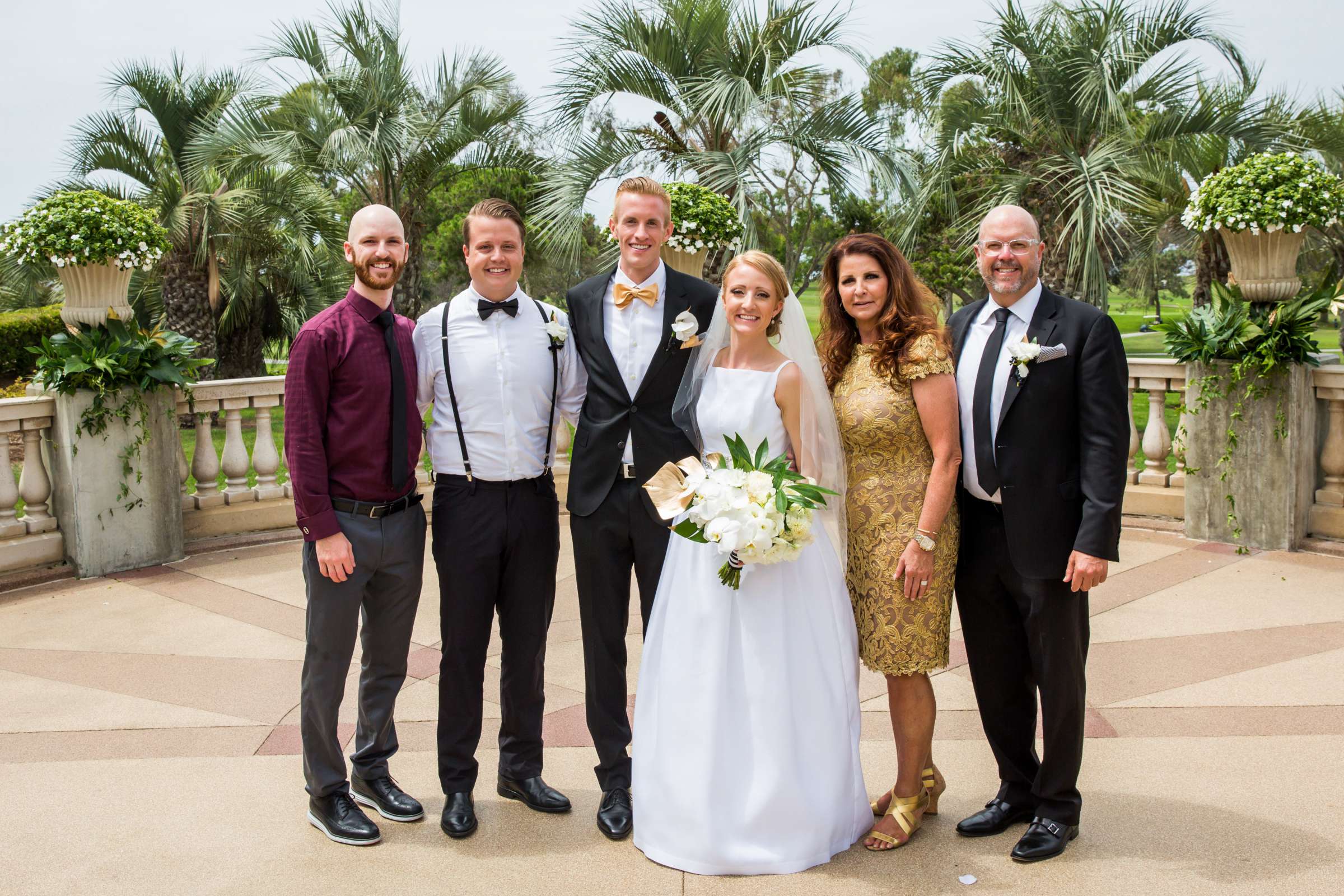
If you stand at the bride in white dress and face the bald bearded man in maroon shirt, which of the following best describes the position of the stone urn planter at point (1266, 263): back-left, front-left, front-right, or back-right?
back-right

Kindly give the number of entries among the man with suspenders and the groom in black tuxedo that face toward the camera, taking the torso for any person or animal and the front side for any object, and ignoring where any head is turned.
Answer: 2

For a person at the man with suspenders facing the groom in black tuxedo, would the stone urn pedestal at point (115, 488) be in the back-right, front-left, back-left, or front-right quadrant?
back-left

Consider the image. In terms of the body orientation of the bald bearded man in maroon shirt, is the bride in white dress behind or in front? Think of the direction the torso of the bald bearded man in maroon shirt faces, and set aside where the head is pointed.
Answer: in front

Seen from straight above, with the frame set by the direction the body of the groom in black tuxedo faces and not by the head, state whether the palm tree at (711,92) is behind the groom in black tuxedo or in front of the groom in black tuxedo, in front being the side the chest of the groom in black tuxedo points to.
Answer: behind

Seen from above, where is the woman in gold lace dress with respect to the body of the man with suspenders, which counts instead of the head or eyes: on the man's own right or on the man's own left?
on the man's own left

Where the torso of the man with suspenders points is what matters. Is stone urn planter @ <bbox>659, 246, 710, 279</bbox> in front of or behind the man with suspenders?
behind

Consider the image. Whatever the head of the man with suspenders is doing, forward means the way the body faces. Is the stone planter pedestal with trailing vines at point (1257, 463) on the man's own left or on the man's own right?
on the man's own left

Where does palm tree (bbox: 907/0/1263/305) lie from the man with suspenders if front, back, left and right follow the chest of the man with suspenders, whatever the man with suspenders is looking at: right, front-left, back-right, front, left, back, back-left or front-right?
back-left
